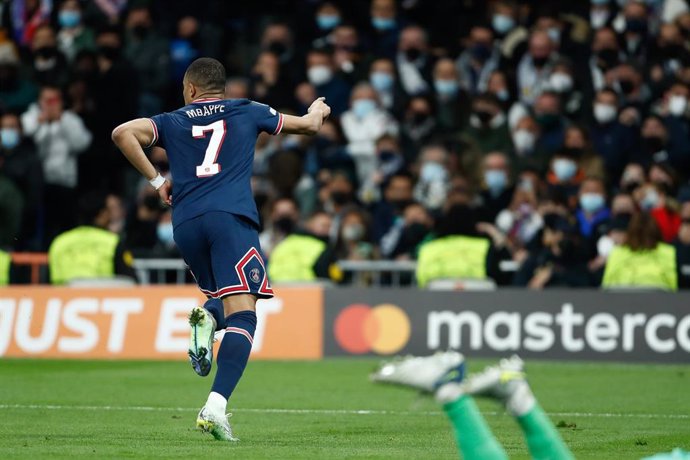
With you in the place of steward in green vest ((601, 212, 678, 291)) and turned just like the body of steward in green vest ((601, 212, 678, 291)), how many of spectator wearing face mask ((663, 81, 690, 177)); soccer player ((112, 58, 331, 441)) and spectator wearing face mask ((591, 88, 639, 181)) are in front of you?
2

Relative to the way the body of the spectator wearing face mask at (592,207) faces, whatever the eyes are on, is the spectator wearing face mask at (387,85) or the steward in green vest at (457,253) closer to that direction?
the steward in green vest

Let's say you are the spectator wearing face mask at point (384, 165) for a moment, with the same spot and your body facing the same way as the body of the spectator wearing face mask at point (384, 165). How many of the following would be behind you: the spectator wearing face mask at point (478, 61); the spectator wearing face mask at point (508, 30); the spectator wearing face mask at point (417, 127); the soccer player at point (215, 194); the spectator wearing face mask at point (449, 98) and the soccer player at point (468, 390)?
4

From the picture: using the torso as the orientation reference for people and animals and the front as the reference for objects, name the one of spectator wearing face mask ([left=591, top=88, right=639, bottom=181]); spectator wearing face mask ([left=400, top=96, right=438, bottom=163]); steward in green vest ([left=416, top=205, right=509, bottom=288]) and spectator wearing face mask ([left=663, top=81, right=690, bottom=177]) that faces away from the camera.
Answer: the steward in green vest

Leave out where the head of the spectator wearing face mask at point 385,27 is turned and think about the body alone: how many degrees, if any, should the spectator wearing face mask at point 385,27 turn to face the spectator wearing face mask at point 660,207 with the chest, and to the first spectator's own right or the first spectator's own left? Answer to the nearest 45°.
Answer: approximately 45° to the first spectator's own left

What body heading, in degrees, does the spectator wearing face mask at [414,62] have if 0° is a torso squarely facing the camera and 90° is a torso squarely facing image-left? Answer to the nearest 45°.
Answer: approximately 0°

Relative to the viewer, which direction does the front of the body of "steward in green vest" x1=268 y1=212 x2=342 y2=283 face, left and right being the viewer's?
facing away from the viewer and to the right of the viewer

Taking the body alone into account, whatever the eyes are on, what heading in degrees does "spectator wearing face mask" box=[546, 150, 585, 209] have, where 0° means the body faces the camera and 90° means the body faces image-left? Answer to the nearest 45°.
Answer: approximately 0°
